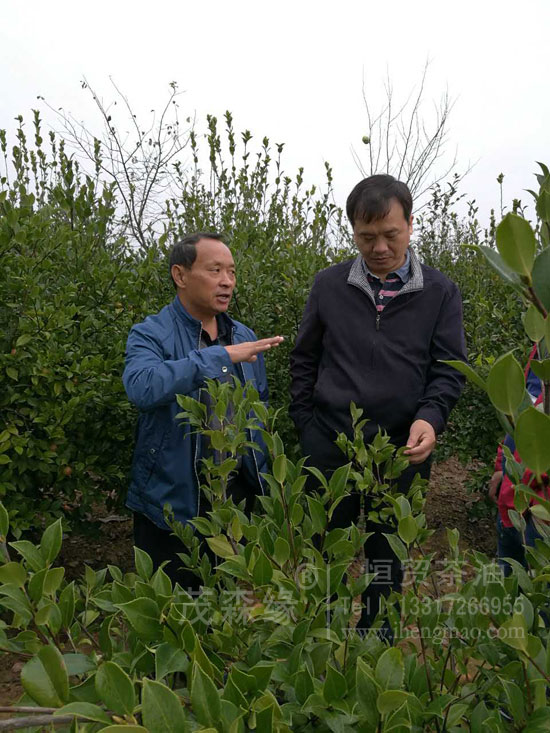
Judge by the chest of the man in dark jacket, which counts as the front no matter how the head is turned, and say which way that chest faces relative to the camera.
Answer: toward the camera

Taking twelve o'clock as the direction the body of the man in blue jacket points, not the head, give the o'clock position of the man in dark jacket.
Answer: The man in dark jacket is roughly at 11 o'clock from the man in blue jacket.

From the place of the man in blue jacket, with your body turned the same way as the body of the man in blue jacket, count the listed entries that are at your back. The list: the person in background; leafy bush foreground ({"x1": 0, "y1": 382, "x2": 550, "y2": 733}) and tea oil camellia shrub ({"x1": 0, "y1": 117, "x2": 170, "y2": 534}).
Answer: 1

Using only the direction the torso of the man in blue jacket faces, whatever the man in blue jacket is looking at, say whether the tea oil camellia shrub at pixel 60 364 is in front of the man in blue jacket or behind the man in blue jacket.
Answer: behind

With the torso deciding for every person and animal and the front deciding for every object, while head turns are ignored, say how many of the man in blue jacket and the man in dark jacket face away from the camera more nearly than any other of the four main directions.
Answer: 0

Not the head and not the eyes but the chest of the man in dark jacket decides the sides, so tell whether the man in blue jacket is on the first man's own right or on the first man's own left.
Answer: on the first man's own right

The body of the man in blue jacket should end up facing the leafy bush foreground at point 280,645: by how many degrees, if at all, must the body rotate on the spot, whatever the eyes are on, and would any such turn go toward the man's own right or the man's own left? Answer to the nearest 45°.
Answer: approximately 45° to the man's own right

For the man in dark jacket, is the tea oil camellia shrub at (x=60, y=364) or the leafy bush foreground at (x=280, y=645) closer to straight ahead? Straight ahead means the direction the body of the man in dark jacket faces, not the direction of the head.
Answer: the leafy bush foreground

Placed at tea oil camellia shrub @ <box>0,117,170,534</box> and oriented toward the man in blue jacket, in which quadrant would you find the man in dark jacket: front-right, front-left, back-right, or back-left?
front-left

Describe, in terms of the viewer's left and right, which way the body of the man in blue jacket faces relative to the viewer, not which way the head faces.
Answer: facing the viewer and to the right of the viewer
